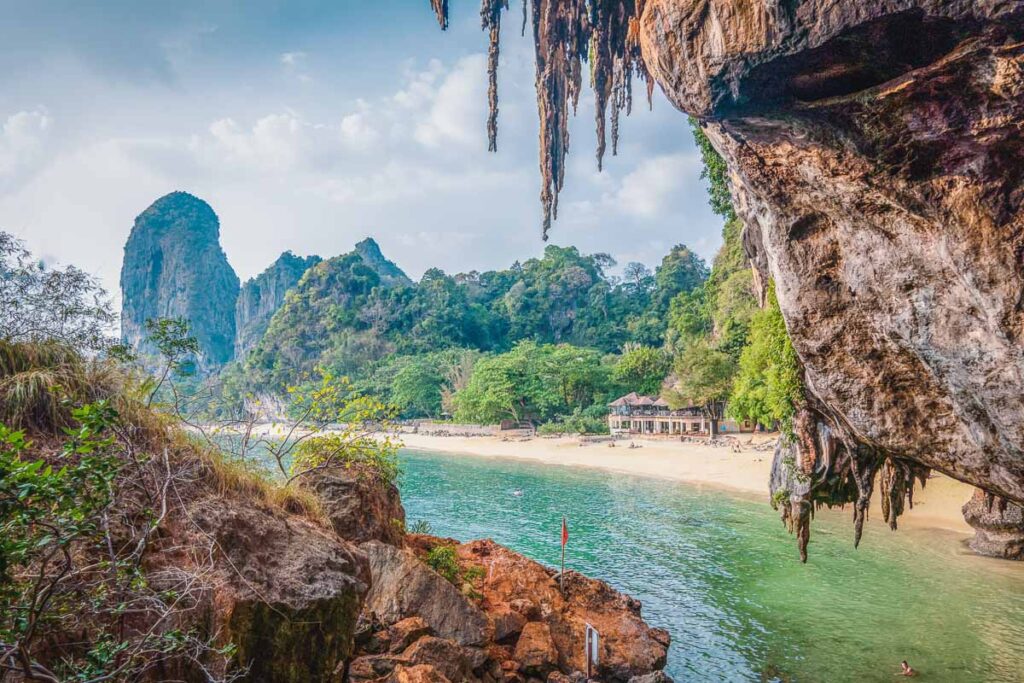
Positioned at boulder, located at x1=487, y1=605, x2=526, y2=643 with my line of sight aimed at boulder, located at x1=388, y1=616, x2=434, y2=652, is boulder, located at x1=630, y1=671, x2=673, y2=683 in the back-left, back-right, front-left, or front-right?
back-left

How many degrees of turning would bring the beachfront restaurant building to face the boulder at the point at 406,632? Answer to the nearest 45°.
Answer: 0° — it already faces it

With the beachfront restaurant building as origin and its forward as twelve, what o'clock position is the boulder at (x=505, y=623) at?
The boulder is roughly at 12 o'clock from the beachfront restaurant building.

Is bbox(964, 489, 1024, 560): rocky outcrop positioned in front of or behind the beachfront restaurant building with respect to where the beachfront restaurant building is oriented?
in front

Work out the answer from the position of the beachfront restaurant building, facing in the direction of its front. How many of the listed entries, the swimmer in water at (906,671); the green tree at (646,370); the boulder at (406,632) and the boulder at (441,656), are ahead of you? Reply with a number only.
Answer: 3

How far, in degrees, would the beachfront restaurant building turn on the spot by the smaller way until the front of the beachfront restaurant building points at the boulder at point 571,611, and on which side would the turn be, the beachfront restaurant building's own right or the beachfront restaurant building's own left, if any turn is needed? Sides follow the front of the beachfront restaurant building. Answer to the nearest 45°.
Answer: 0° — it already faces it

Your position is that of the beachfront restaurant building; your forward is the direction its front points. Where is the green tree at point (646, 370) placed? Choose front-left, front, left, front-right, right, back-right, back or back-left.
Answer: back

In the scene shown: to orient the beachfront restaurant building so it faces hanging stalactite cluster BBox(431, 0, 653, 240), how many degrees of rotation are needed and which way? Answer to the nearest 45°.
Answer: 0° — it already faces it

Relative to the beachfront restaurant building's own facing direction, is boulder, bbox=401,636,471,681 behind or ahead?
ahead

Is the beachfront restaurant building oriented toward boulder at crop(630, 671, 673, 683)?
yes

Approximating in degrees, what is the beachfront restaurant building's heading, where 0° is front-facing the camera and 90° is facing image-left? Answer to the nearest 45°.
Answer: approximately 0°
